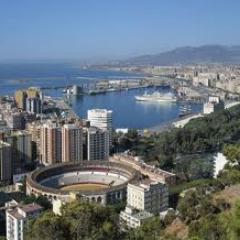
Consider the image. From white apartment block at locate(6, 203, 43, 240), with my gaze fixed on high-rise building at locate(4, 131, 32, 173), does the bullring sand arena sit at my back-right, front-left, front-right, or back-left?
front-right

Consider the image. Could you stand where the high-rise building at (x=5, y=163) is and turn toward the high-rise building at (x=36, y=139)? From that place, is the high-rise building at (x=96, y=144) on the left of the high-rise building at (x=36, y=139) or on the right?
right

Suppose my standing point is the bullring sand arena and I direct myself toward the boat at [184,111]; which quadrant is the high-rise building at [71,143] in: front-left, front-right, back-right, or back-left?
front-left

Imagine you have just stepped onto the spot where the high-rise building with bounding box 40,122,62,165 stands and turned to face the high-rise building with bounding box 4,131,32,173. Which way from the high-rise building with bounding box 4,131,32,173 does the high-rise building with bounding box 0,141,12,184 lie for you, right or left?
left
